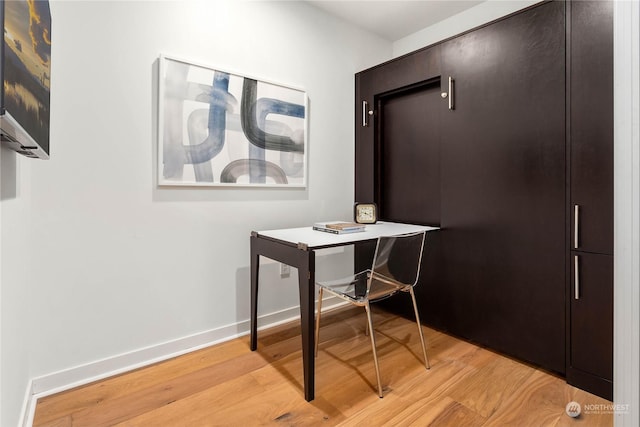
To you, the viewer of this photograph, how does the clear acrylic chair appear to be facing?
facing away from the viewer and to the left of the viewer

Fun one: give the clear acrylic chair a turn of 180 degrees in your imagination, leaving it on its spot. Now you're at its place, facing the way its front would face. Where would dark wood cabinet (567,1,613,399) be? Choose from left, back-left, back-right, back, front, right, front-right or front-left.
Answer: front-left

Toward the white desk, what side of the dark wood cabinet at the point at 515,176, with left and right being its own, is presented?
front

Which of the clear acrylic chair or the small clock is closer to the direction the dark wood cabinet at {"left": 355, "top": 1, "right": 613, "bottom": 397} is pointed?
the clear acrylic chair

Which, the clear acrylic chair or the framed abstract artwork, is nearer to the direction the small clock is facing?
the clear acrylic chair

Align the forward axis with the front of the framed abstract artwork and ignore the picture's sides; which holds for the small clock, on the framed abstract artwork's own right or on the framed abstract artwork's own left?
on the framed abstract artwork's own left

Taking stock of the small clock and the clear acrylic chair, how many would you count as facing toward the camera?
1

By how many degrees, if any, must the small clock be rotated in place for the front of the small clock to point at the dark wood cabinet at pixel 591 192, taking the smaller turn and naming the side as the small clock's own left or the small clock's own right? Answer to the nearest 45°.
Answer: approximately 45° to the small clock's own left

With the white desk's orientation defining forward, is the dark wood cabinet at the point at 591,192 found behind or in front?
in front

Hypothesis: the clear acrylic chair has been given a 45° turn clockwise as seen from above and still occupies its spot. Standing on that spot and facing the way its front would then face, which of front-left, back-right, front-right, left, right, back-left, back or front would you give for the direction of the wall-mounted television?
back-left

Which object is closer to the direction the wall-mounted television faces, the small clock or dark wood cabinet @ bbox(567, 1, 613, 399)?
the dark wood cabinet

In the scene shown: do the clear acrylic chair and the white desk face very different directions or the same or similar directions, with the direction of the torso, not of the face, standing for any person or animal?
very different directions

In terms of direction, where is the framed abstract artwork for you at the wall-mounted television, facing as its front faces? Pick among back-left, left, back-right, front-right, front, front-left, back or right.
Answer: left

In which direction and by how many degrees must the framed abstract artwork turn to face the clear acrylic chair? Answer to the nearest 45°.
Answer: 0° — it already faces it

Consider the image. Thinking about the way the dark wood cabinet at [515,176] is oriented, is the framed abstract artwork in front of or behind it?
in front
